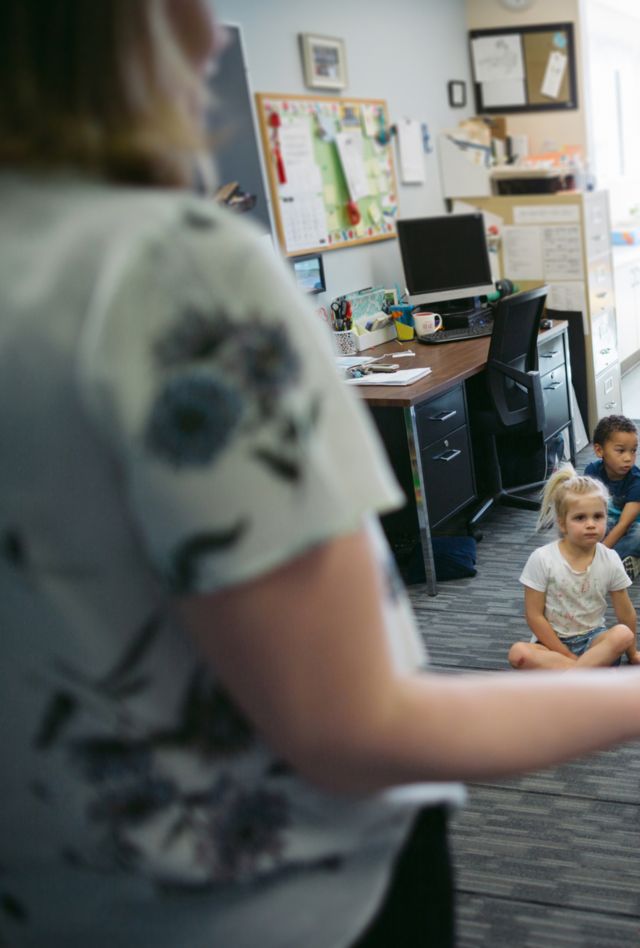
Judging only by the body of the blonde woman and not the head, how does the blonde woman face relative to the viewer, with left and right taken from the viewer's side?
facing away from the viewer and to the right of the viewer

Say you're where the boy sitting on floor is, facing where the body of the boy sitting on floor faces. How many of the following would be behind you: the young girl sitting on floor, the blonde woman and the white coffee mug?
1

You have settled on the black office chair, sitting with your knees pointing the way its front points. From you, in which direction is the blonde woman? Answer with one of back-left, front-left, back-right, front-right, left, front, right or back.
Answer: back-left

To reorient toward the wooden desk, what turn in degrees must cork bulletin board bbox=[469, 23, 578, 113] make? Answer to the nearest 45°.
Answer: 0° — it already faces it

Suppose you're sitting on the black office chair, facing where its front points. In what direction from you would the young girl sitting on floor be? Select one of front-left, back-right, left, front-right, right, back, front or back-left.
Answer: back-left

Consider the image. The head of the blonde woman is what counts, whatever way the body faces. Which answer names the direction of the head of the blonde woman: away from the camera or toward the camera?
away from the camera

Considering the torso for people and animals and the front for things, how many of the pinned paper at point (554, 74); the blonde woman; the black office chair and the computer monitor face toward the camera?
2

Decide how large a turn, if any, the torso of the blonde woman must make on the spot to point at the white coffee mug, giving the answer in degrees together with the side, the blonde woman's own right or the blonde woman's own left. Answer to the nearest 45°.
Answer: approximately 45° to the blonde woman's own left

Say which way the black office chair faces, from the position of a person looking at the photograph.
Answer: facing away from the viewer and to the left of the viewer

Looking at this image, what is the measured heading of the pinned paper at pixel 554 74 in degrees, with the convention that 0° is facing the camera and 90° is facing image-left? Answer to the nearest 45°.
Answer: approximately 0°

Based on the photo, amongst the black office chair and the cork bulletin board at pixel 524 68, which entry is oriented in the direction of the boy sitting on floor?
the cork bulletin board

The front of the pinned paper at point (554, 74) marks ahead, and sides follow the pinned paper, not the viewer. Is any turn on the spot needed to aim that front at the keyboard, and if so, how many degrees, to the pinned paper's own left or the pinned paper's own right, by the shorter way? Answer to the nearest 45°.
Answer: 0° — it already faces it
